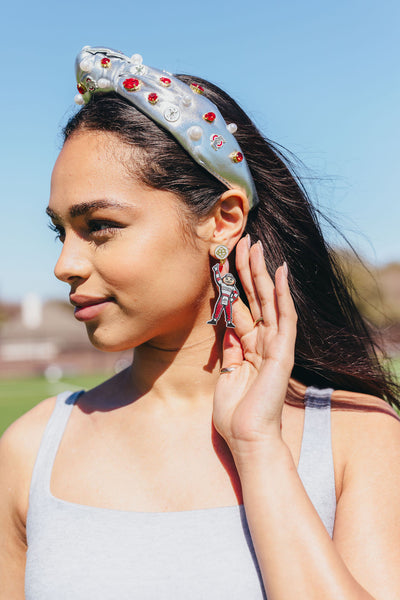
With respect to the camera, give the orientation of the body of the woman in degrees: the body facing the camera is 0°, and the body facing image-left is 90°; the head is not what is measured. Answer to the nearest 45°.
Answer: approximately 0°
